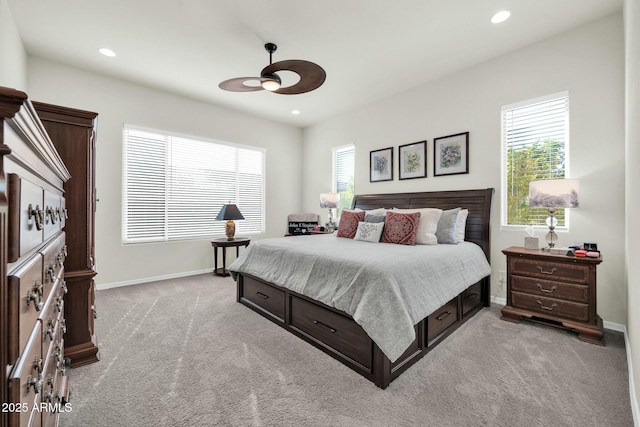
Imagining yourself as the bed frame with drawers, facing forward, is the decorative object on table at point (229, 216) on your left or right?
on your right

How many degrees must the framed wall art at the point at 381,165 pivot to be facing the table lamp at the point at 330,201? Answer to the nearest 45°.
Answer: approximately 45° to its right

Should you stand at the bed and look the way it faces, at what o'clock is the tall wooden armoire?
The tall wooden armoire is roughly at 1 o'clock from the bed.

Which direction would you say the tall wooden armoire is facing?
to the viewer's right

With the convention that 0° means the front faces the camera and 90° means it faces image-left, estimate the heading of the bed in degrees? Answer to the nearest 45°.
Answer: approximately 45°

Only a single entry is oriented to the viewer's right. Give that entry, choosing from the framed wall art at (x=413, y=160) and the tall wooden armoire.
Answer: the tall wooden armoire

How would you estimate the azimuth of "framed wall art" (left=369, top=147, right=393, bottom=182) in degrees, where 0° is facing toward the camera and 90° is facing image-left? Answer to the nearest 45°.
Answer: approximately 45°

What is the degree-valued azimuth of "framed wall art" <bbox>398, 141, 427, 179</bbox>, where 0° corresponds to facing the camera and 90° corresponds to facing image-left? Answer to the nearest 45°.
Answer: approximately 45°
